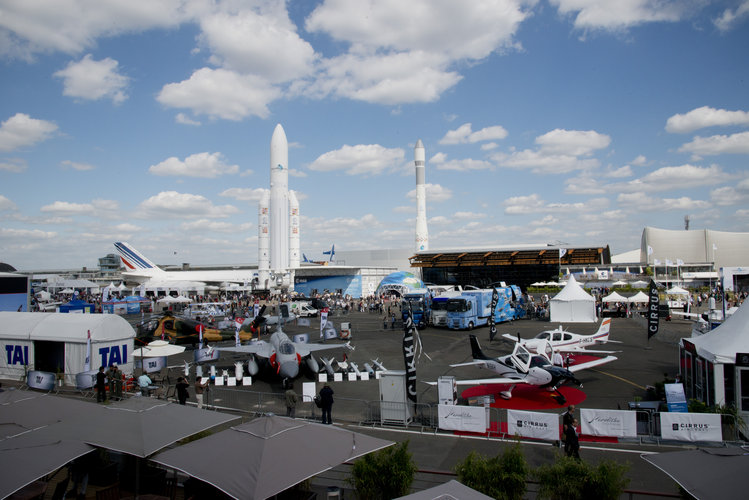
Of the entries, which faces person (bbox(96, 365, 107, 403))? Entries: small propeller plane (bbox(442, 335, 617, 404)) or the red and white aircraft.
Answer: the red and white aircraft

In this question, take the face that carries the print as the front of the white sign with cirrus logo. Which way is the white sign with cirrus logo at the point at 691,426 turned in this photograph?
toward the camera

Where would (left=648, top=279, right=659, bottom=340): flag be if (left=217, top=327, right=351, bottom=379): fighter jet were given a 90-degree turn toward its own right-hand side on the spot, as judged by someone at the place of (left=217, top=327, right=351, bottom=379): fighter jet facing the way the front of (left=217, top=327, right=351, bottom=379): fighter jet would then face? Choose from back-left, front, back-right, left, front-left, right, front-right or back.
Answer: back

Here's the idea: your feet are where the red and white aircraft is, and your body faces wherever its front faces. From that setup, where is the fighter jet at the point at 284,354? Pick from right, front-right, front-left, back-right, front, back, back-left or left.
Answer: front

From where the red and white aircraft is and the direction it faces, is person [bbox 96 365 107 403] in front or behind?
in front

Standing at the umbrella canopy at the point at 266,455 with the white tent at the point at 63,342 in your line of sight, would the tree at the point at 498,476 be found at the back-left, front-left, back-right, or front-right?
back-right

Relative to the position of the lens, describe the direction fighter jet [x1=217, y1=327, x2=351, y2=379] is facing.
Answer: facing the viewer

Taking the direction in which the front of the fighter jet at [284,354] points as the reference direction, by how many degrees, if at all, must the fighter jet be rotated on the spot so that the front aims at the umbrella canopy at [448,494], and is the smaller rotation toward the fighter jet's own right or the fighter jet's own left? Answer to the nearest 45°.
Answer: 0° — it already faces it

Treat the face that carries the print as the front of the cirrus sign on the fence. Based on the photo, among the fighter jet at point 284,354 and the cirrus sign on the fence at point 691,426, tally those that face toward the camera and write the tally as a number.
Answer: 2

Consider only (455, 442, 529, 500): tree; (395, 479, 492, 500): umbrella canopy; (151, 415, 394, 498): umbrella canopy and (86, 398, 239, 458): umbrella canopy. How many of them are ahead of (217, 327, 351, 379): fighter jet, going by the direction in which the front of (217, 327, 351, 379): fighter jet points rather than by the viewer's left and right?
4

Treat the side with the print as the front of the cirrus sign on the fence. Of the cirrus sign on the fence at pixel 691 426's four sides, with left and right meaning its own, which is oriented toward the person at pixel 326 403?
right

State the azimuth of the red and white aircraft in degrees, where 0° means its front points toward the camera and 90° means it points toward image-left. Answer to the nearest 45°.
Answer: approximately 45°

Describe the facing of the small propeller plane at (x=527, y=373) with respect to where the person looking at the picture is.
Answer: facing the viewer and to the right of the viewer

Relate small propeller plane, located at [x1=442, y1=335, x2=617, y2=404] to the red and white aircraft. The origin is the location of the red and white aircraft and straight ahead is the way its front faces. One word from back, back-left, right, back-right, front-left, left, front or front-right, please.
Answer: front-left

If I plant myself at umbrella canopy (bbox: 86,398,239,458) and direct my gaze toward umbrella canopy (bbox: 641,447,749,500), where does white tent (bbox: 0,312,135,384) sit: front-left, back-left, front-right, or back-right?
back-left

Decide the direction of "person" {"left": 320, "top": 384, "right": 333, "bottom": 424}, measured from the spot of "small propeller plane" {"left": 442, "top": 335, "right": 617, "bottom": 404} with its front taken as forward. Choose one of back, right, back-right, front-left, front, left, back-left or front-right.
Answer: right
